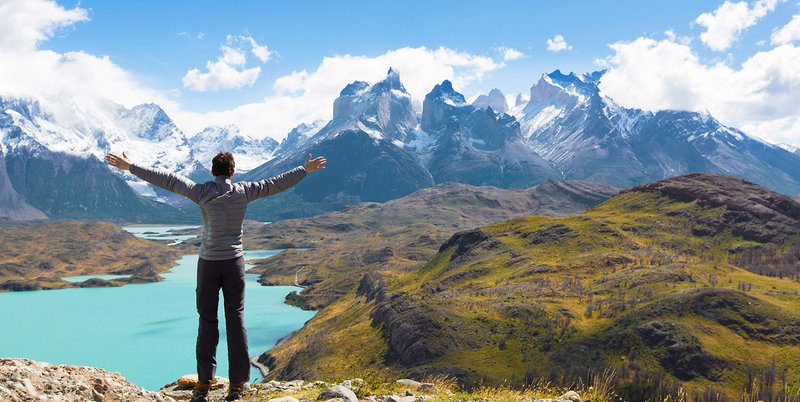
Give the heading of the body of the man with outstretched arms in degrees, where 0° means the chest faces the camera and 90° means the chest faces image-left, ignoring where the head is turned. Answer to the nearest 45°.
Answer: approximately 180°

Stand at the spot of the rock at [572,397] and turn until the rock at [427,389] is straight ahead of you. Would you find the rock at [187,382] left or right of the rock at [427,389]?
left

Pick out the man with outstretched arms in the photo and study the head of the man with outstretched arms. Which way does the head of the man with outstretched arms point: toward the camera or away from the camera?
away from the camera
